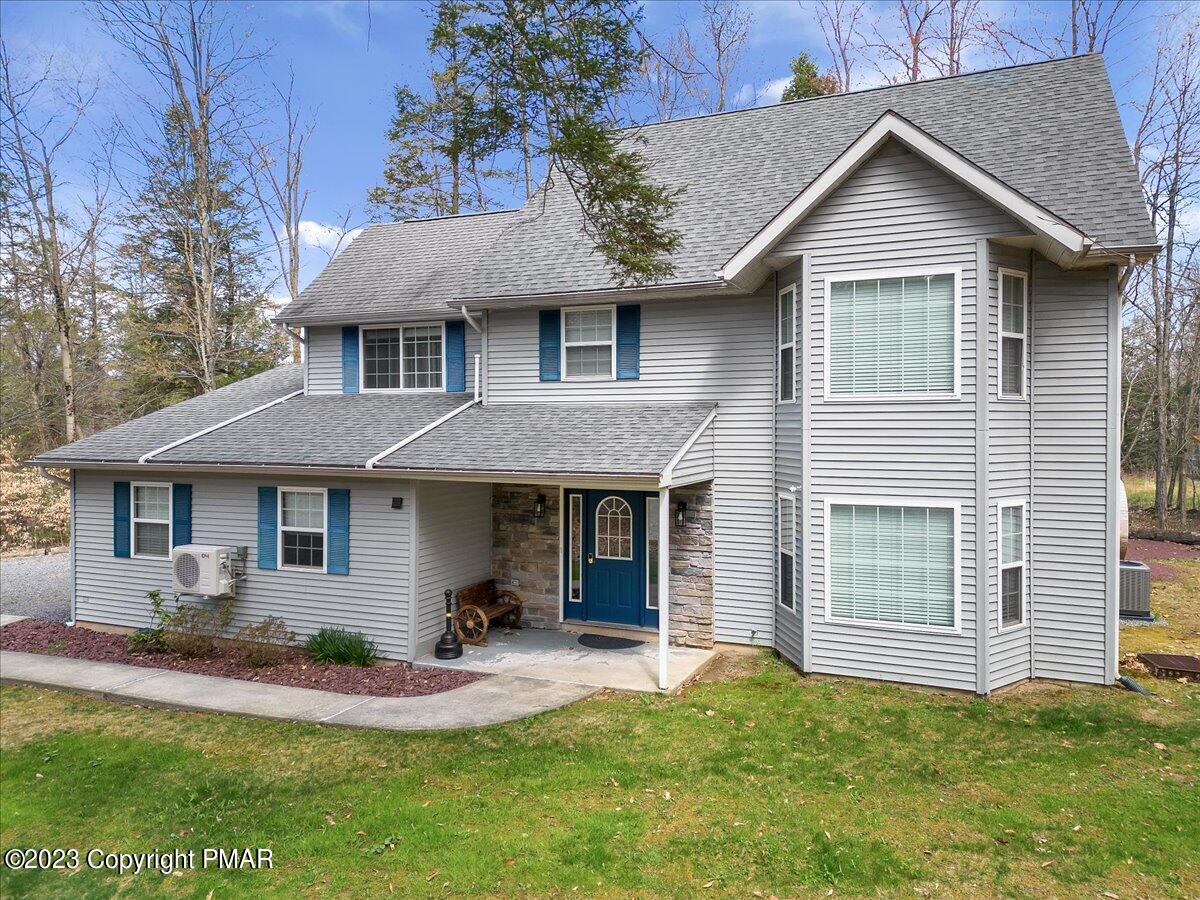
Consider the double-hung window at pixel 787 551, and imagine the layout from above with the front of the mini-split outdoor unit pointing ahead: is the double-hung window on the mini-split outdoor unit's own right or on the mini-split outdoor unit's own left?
on the mini-split outdoor unit's own left

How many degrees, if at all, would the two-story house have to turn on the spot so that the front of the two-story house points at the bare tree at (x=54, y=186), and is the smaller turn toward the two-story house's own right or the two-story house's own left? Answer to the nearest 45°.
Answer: approximately 135° to the two-story house's own right

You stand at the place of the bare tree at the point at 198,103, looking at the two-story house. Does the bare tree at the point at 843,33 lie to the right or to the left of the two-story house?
left

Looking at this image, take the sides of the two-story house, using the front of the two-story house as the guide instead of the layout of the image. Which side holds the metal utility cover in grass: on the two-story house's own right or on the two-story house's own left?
on the two-story house's own left

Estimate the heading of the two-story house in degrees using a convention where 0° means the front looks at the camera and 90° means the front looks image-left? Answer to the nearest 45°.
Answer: approximately 0°

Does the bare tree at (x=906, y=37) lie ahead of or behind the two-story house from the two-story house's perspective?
behind

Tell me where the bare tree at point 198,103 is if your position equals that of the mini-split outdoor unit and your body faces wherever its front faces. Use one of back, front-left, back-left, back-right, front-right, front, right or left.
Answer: back-right

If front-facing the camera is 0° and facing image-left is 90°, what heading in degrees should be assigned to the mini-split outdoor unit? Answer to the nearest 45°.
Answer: approximately 45°

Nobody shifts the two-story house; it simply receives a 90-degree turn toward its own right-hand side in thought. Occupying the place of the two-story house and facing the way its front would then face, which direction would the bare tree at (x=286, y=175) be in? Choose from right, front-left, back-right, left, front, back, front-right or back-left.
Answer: front-right

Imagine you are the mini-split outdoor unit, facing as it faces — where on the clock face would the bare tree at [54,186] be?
The bare tree is roughly at 4 o'clock from the mini-split outdoor unit.

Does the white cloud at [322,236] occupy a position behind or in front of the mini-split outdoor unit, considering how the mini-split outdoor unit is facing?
behind

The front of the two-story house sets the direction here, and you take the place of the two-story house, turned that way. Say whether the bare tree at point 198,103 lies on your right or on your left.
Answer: on your right
